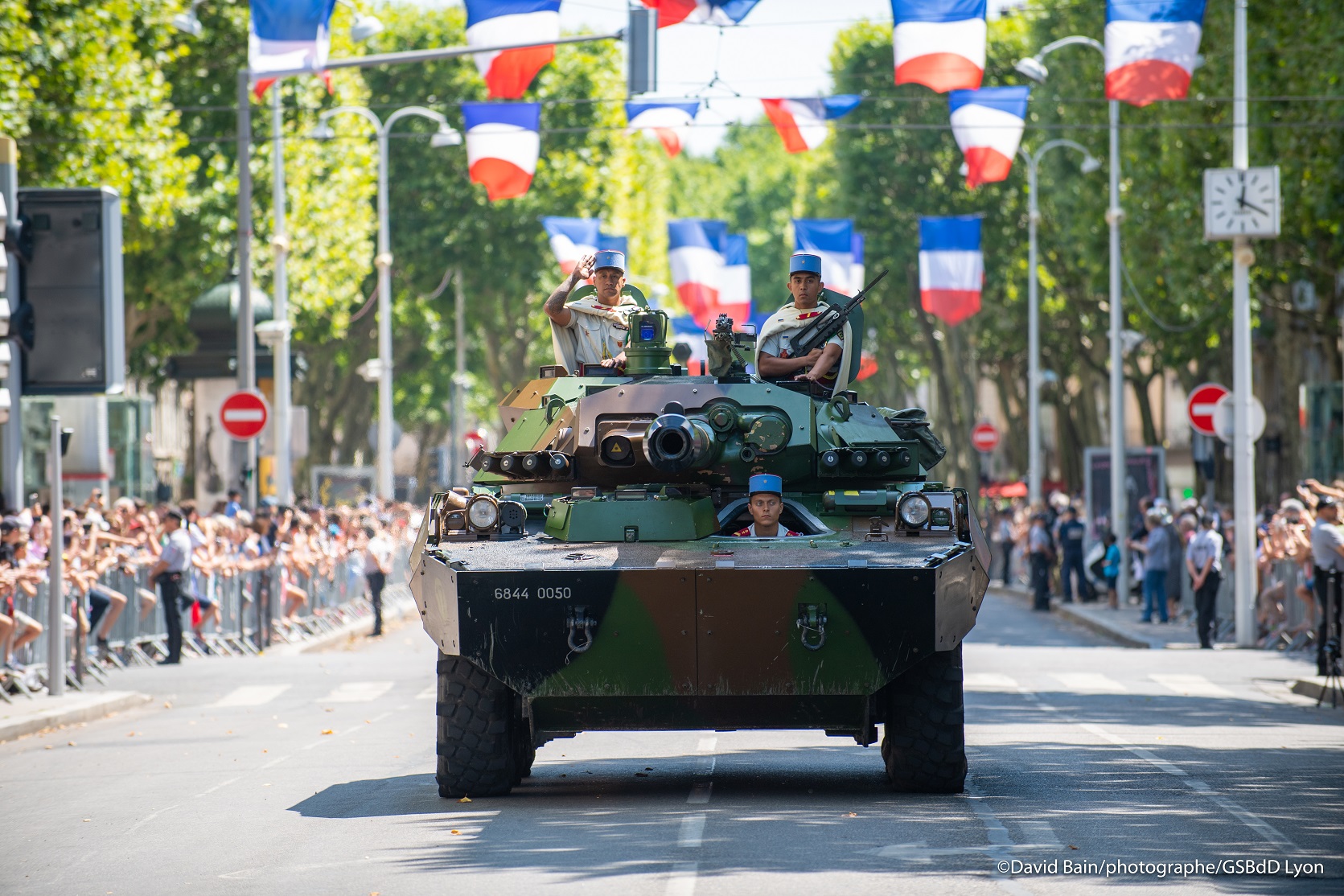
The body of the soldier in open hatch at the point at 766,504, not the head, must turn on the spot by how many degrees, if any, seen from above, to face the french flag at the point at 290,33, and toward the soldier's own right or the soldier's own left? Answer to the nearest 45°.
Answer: approximately 135° to the soldier's own right

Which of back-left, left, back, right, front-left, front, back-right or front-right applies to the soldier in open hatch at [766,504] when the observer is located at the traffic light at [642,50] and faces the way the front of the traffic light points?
back

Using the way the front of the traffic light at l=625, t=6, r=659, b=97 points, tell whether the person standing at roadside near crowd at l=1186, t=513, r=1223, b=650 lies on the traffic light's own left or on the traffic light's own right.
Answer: on the traffic light's own right

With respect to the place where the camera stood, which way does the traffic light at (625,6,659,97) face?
facing away from the viewer
